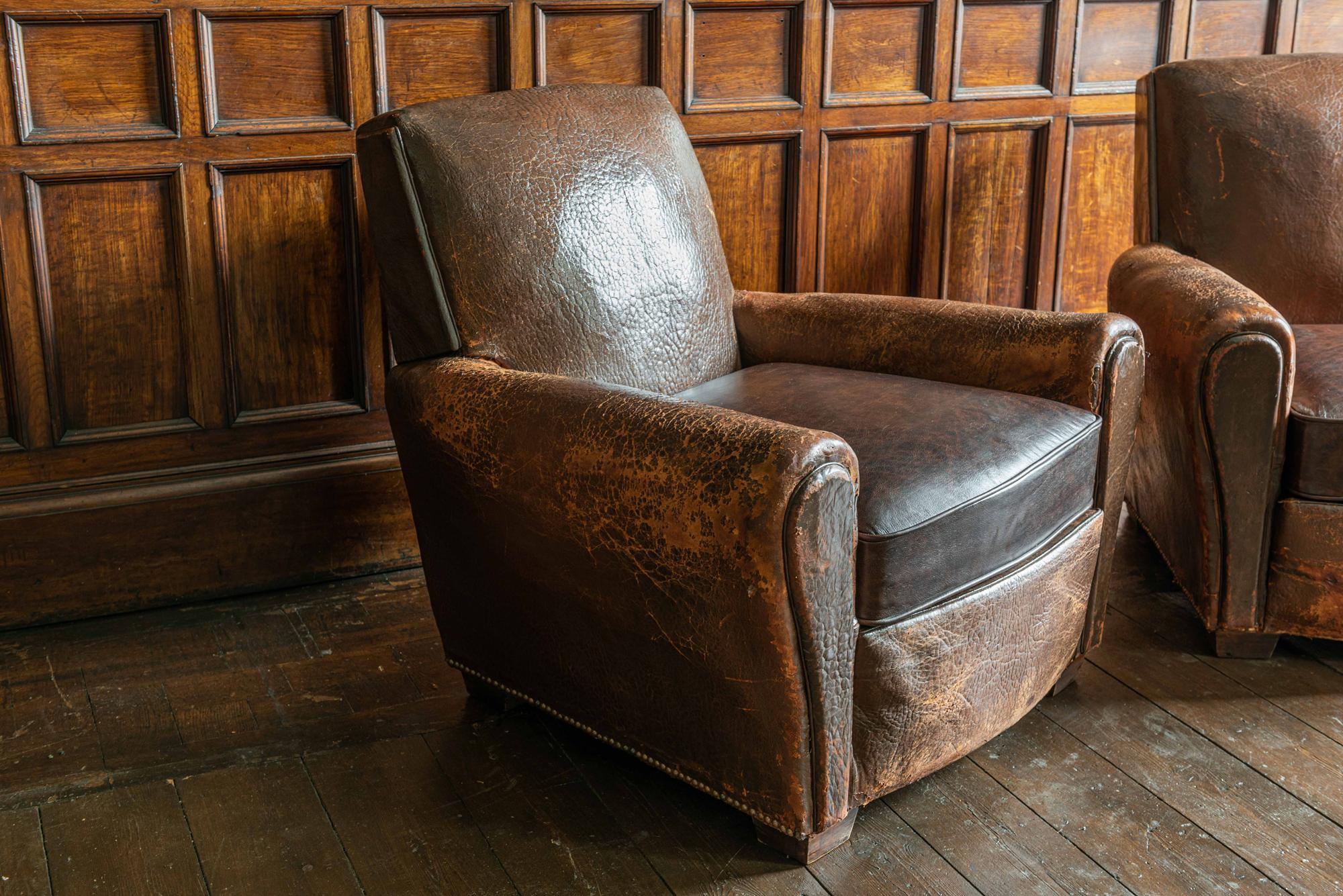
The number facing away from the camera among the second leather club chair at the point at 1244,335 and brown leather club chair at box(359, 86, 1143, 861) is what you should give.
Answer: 0

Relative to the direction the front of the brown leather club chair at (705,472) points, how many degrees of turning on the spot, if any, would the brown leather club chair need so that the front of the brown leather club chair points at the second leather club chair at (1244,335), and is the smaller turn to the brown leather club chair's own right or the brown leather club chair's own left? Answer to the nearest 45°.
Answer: approximately 90° to the brown leather club chair's own left

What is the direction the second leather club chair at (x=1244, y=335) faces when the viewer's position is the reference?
facing the viewer

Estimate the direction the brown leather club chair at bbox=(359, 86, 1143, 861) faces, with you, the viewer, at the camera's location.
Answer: facing the viewer and to the right of the viewer
